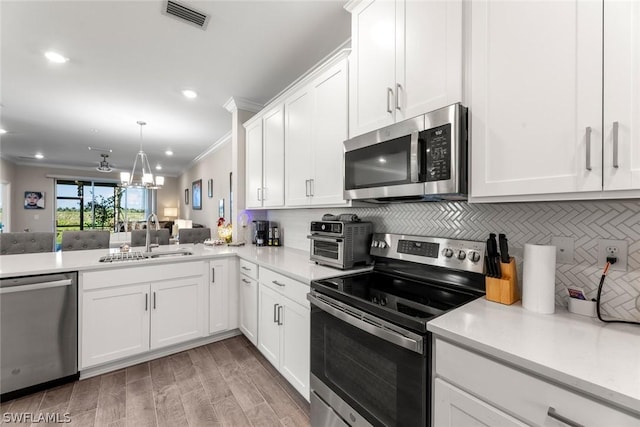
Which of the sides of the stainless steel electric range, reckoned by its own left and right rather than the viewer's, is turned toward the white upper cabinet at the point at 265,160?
right

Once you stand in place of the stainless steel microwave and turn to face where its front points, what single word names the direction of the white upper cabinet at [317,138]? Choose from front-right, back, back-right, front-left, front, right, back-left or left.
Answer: right

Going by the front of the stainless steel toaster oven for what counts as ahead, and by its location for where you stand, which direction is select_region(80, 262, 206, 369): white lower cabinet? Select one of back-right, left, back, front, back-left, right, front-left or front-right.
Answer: front-right

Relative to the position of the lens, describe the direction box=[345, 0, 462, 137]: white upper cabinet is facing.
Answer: facing the viewer and to the left of the viewer

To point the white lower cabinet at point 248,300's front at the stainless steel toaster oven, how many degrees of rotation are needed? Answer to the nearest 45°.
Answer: approximately 90° to its left

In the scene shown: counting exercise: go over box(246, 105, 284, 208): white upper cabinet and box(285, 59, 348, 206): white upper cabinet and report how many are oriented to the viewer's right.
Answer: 0

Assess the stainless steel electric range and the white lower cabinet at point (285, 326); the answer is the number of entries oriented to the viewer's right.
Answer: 0

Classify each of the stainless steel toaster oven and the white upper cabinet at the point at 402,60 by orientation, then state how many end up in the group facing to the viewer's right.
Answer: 0

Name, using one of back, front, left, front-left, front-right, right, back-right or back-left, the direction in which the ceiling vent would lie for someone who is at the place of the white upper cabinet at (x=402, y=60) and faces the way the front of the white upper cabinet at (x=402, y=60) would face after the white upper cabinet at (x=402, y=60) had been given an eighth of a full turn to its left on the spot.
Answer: right

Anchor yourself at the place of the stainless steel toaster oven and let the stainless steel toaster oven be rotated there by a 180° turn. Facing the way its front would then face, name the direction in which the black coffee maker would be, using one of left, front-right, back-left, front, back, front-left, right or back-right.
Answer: left

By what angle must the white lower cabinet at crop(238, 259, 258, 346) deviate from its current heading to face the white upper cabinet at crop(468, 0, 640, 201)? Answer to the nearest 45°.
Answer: approximately 90° to its left
